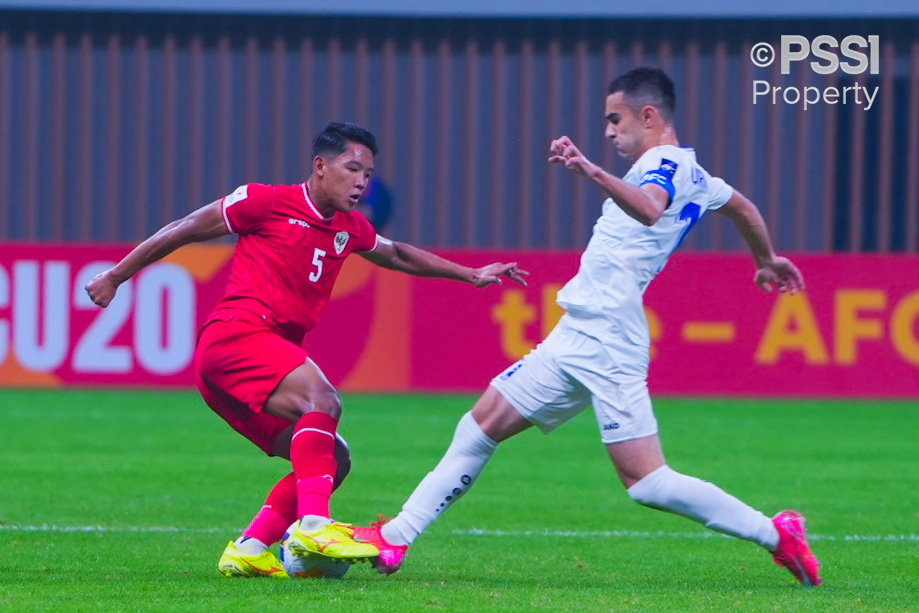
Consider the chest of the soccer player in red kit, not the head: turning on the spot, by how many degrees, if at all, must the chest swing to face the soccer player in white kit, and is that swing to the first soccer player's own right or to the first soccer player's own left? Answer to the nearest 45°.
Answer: approximately 45° to the first soccer player's own left

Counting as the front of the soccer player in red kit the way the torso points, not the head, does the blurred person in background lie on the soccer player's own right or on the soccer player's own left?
on the soccer player's own left

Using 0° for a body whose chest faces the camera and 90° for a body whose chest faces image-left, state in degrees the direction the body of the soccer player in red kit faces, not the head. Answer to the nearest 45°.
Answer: approximately 315°

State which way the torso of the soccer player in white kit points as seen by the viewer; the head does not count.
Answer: to the viewer's left

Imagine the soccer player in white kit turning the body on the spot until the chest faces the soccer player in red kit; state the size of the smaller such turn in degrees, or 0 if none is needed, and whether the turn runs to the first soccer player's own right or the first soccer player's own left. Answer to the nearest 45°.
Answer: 0° — they already face them

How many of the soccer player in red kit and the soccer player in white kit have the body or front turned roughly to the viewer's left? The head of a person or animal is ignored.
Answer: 1

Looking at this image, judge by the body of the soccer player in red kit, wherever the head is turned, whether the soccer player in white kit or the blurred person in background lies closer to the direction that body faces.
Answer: the soccer player in white kit

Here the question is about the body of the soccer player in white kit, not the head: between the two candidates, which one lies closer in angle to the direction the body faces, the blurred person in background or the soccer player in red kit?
the soccer player in red kit

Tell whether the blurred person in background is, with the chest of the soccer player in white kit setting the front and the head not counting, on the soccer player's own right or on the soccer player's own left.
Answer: on the soccer player's own right
